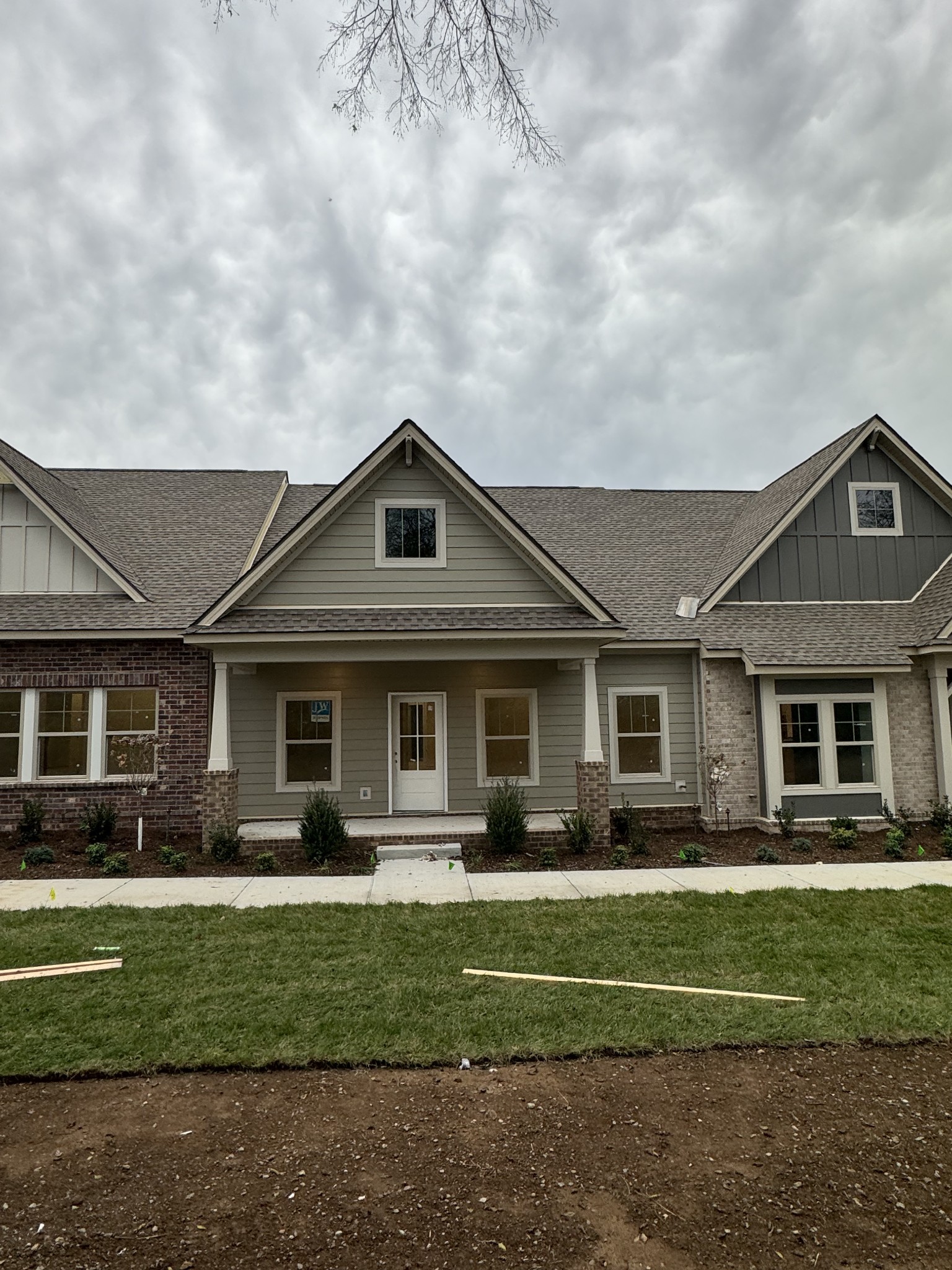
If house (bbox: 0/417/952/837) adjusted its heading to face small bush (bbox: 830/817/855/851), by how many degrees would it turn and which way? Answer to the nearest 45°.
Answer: approximately 90° to its left

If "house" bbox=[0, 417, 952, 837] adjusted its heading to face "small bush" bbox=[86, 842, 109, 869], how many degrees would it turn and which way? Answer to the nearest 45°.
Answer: approximately 45° to its right

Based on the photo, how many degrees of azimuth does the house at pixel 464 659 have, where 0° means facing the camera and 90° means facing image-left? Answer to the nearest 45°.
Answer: approximately 0°

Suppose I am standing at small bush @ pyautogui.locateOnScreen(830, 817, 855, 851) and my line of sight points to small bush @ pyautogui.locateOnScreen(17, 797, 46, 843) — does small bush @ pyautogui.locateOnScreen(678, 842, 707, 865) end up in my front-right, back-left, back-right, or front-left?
front-left

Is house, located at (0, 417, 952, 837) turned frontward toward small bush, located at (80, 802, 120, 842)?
no

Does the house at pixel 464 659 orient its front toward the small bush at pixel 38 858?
no

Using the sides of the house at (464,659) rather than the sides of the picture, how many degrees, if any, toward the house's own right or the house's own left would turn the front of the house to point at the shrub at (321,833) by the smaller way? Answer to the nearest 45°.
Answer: approximately 45° to the house's own right

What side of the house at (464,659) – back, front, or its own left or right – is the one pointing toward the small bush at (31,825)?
right

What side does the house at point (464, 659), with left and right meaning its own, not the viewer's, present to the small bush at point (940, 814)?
left

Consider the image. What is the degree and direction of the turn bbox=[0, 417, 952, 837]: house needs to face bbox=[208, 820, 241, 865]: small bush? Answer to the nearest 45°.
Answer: approximately 45° to its right

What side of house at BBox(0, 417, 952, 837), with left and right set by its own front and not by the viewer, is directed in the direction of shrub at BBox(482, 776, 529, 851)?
front
